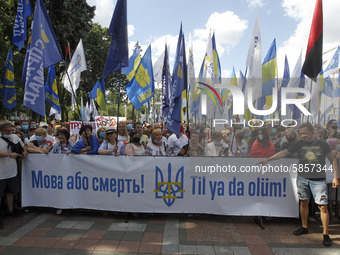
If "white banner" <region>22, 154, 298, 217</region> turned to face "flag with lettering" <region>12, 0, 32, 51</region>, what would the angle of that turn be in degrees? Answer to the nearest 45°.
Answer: approximately 135° to its right

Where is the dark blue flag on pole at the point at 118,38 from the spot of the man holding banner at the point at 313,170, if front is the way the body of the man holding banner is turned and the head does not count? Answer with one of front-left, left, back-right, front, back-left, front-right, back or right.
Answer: right

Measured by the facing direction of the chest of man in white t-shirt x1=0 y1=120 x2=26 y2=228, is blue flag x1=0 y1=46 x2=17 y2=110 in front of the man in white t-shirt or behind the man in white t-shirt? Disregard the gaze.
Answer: behind

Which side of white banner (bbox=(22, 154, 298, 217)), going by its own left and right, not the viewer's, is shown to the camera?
front

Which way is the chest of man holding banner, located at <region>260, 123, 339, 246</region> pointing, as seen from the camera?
toward the camera

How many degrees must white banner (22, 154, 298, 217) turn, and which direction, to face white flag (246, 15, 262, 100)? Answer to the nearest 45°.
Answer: approximately 135° to its left

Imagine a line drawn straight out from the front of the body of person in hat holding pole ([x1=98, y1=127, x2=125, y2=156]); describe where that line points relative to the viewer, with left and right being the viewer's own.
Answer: facing the viewer

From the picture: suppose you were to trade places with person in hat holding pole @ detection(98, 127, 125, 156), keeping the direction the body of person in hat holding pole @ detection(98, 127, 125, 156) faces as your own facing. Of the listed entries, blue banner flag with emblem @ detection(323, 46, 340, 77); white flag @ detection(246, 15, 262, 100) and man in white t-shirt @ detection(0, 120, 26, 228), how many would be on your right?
1

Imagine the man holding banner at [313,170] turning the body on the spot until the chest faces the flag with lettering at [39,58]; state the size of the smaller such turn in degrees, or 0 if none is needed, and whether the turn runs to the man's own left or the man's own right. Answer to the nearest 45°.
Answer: approximately 90° to the man's own right

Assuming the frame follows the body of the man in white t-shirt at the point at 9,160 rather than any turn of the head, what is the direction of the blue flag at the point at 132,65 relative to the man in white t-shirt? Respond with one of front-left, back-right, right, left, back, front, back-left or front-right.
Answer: left

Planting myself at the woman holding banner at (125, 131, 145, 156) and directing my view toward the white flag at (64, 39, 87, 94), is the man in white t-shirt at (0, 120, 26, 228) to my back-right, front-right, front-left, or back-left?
front-left

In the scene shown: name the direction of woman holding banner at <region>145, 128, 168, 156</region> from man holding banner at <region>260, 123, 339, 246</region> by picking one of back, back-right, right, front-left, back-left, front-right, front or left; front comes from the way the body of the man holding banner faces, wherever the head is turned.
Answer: right
